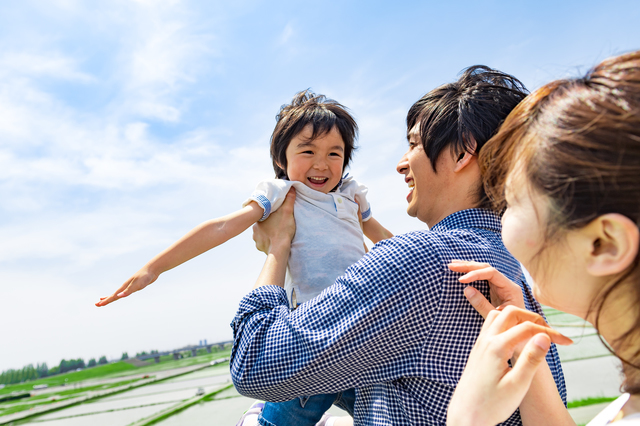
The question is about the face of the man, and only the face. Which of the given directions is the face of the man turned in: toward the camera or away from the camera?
away from the camera

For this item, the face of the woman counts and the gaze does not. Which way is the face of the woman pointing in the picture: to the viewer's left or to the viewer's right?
to the viewer's left

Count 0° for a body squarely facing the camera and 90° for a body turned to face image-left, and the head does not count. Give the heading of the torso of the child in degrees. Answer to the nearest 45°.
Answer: approximately 315°
